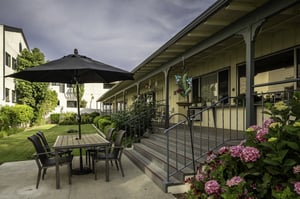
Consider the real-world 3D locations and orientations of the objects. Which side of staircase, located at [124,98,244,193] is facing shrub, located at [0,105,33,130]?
right

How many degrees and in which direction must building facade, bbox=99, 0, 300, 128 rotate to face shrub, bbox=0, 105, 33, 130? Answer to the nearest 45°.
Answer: approximately 90° to its right

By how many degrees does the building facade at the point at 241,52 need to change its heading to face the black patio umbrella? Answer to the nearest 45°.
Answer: approximately 45° to its right

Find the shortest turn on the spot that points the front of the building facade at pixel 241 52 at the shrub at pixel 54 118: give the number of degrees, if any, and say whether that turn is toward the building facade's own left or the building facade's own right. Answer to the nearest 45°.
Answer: approximately 90° to the building facade's own right

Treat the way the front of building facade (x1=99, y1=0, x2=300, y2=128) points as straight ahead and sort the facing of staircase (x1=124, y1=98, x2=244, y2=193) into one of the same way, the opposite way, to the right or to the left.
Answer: the same way

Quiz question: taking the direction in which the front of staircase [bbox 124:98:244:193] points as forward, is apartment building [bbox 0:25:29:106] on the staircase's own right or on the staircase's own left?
on the staircase's own right

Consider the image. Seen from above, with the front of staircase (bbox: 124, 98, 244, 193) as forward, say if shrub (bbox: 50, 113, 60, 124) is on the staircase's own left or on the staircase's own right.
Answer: on the staircase's own right

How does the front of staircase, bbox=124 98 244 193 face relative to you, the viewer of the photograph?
facing the viewer and to the left of the viewer

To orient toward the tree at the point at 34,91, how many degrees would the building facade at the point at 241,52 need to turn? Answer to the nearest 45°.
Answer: approximately 90° to its right

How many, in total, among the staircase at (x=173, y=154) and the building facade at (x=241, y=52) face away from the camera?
0

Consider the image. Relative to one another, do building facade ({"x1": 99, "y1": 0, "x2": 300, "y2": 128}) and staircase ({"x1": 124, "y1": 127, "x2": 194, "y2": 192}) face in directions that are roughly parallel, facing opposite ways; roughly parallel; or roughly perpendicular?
roughly parallel
